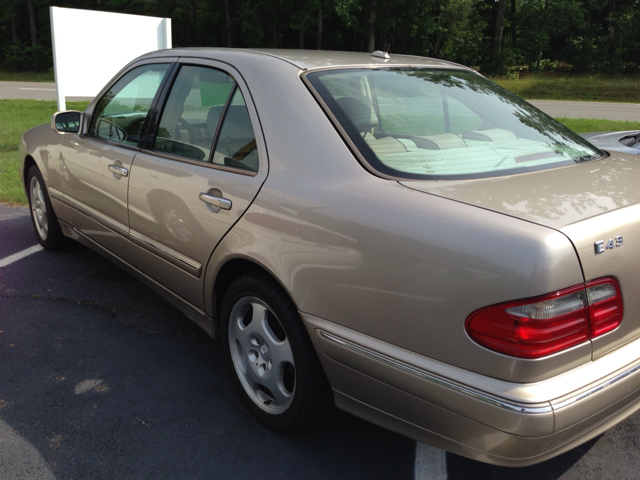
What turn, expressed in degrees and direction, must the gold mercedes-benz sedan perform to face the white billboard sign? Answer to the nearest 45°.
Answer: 0° — it already faces it

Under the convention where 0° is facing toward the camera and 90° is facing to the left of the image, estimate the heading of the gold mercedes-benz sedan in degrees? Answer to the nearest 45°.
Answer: approximately 135°
